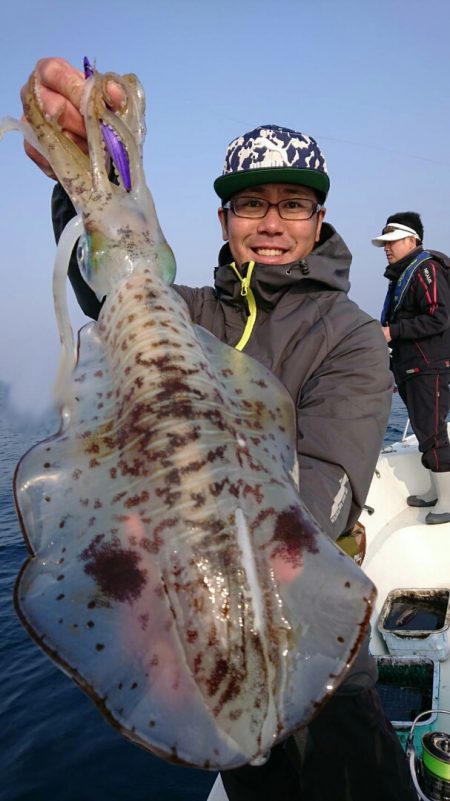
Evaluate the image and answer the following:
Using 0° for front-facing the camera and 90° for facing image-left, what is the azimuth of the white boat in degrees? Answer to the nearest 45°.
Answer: approximately 180°
